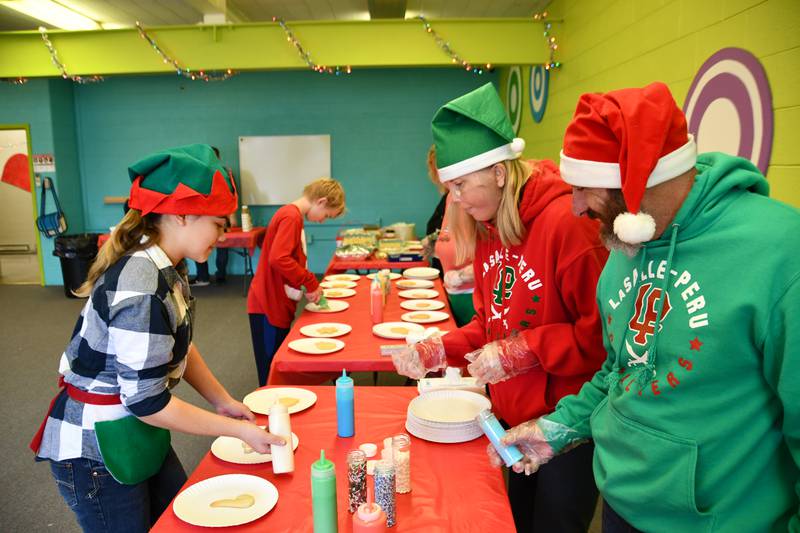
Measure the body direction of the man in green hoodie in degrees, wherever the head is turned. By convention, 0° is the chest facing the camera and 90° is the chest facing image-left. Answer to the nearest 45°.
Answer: approximately 45°

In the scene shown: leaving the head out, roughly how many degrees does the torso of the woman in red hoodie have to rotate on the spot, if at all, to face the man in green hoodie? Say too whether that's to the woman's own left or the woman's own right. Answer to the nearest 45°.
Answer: approximately 90° to the woman's own left

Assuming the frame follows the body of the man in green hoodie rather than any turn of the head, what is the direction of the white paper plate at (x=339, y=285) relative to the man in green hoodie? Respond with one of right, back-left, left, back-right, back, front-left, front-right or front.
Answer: right

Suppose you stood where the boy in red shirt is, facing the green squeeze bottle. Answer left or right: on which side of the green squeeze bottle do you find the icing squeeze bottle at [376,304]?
left

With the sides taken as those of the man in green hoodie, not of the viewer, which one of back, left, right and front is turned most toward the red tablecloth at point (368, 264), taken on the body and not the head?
right

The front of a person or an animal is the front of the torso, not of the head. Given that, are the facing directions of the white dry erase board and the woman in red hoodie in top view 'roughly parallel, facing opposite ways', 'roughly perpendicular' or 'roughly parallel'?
roughly perpendicular

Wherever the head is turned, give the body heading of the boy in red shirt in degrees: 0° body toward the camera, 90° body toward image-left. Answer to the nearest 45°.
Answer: approximately 270°

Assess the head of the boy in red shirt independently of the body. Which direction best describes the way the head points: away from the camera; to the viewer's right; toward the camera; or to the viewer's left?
to the viewer's right

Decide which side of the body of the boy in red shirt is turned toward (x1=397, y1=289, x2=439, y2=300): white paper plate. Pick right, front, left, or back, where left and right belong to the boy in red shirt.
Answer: front

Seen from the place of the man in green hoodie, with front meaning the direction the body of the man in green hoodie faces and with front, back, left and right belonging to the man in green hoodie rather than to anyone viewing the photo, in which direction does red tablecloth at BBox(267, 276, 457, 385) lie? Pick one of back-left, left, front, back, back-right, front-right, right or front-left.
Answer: right

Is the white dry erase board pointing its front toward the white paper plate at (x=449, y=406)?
yes

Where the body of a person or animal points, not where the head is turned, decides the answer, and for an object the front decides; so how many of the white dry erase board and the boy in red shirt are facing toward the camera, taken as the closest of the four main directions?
1

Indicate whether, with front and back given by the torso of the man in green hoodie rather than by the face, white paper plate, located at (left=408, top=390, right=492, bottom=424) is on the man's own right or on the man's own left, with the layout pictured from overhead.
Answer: on the man's own right

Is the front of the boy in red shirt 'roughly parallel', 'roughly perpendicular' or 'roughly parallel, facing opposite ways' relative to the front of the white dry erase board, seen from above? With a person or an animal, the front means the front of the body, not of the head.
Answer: roughly perpendicular
